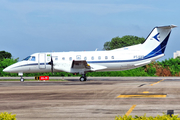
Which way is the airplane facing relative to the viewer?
to the viewer's left
